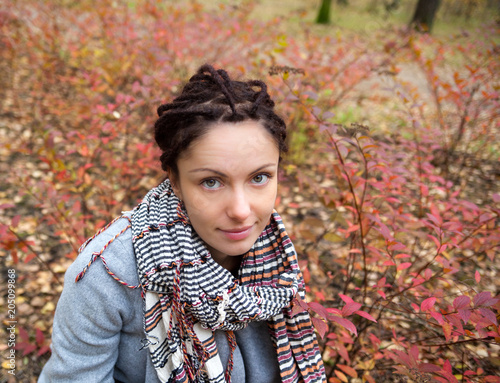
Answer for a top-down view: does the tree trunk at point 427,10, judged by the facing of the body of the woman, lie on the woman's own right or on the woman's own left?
on the woman's own left

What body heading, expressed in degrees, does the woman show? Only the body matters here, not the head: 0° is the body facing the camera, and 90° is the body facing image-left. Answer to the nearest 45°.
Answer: approximately 315°

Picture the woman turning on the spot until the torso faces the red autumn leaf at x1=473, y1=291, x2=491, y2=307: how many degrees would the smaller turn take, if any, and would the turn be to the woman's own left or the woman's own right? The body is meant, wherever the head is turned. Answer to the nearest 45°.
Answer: approximately 45° to the woman's own left

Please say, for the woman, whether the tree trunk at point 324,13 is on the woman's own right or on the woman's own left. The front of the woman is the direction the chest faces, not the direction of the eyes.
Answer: on the woman's own left

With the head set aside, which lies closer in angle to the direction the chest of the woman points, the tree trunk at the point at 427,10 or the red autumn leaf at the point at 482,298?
the red autumn leaf

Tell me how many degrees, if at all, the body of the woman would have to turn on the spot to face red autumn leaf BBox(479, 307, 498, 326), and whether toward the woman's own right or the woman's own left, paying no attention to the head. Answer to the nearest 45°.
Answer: approximately 45° to the woman's own left
